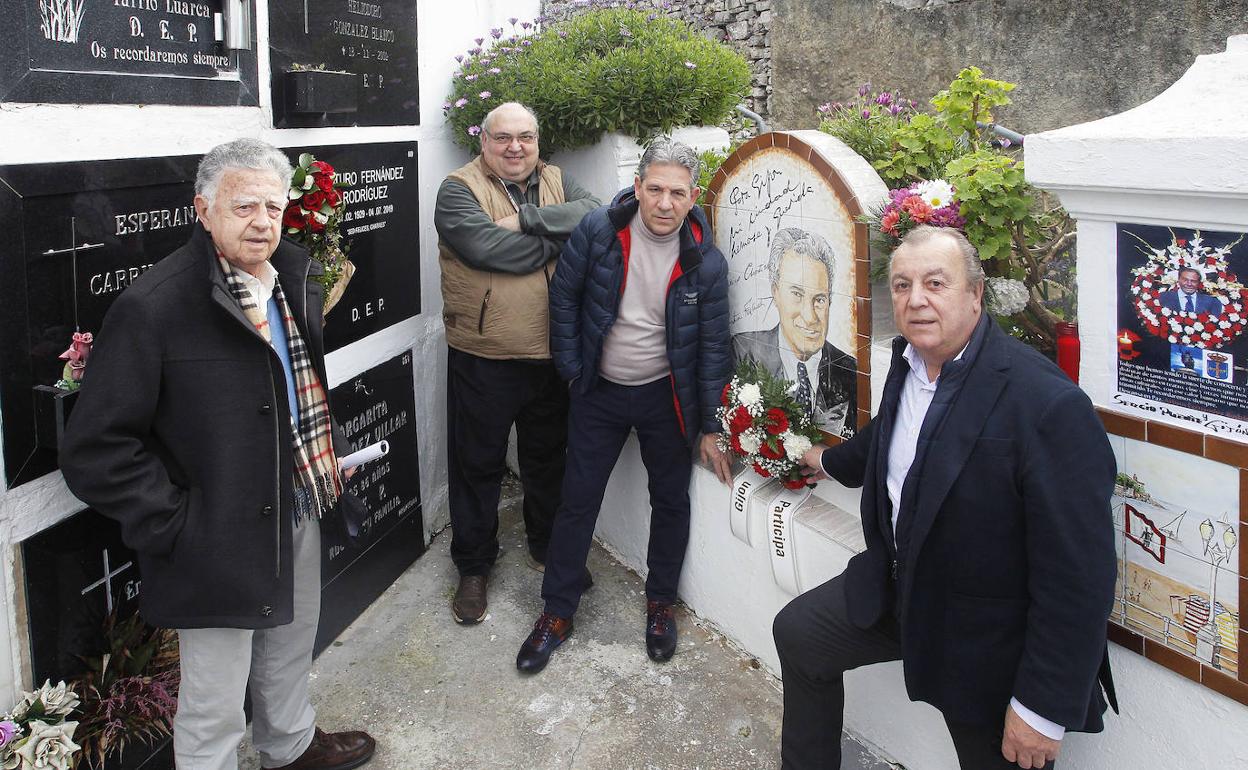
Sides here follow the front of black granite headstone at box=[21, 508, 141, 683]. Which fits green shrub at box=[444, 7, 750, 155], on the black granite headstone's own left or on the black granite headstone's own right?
on the black granite headstone's own left

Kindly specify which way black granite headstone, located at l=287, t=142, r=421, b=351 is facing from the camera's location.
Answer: facing the viewer and to the right of the viewer

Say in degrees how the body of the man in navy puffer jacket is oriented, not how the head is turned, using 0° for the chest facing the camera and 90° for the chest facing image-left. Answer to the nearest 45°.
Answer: approximately 0°

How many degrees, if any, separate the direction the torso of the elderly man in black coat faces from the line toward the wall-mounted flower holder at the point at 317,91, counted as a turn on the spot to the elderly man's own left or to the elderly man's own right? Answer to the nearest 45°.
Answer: approximately 135° to the elderly man's own left

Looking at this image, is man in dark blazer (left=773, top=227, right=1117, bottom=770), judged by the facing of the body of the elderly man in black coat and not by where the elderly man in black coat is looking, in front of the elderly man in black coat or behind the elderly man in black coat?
in front

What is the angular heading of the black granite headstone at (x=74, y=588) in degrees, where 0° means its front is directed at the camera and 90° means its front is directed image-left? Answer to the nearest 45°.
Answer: approximately 315°

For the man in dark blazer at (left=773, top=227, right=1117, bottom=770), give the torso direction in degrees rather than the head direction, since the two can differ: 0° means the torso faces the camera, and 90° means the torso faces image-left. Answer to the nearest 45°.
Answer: approximately 45°

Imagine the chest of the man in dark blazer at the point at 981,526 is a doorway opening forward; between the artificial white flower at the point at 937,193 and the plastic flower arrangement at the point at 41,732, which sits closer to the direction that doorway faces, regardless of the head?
the plastic flower arrangement
